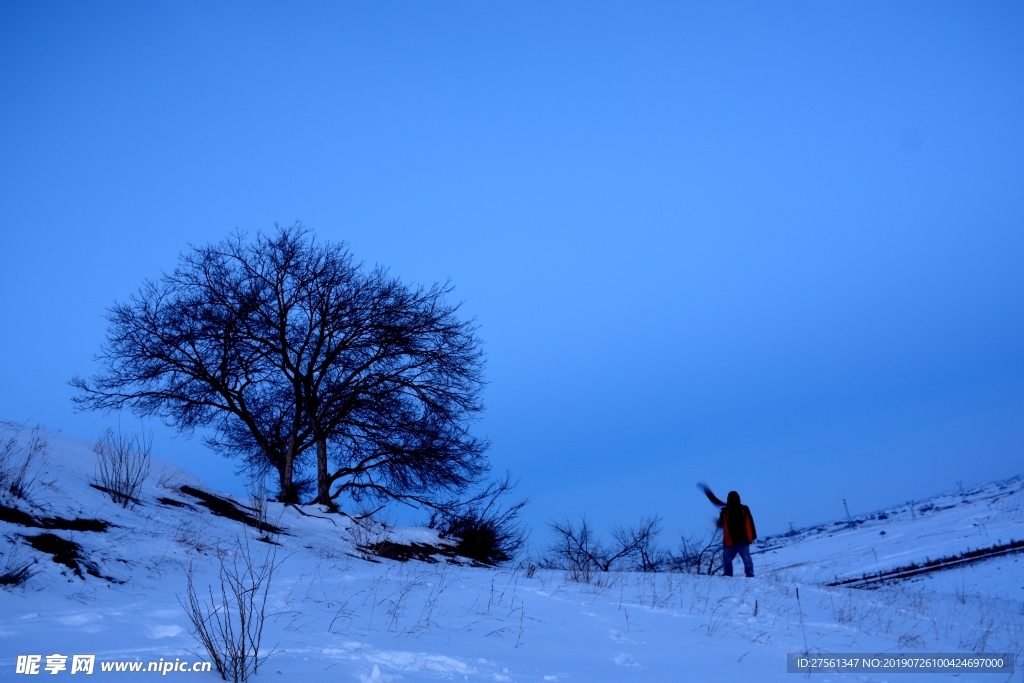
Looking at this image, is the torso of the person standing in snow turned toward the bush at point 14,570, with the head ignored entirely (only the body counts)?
no

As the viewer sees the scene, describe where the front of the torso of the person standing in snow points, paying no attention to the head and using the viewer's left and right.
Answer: facing away from the viewer

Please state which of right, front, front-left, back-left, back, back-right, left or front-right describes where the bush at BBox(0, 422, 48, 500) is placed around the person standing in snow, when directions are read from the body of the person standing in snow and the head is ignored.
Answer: back-left
